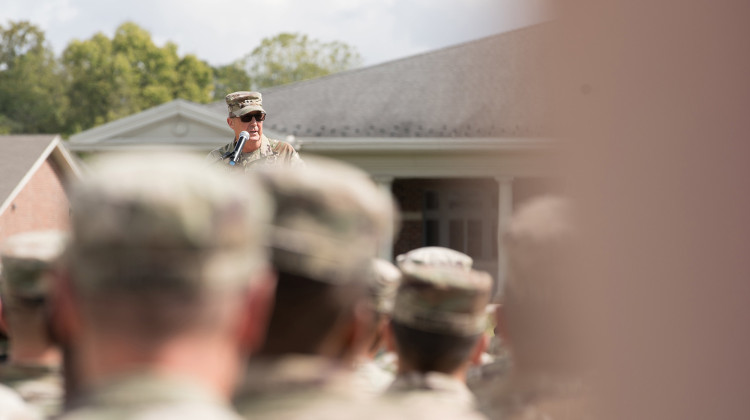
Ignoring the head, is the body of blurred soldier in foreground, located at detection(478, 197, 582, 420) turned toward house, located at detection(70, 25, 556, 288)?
yes

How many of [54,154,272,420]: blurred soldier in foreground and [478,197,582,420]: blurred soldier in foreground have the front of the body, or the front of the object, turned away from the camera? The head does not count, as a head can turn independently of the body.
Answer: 2

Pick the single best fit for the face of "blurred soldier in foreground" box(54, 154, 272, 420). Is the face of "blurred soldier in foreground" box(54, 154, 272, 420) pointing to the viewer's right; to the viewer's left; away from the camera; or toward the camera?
away from the camera

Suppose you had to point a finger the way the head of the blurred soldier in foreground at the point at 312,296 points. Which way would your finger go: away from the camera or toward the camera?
away from the camera

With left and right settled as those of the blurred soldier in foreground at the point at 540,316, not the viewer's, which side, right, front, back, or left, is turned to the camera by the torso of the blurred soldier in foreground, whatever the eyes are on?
back

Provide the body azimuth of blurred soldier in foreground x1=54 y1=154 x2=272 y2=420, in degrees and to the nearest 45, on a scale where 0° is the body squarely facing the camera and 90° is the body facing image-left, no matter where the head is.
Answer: approximately 180°

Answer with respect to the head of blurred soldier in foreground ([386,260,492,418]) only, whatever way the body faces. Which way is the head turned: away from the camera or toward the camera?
away from the camera

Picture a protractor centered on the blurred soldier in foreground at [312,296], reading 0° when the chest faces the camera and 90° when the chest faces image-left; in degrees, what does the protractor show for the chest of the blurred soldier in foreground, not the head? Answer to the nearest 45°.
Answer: approximately 225°

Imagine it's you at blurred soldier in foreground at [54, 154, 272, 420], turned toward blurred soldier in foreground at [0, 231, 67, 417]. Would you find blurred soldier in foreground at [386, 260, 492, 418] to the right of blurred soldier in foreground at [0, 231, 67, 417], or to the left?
right

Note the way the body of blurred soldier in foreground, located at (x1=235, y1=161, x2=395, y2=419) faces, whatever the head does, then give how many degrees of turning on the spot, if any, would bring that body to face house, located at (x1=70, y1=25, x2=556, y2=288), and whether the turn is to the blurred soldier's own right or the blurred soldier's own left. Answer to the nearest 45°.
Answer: approximately 45° to the blurred soldier's own left
